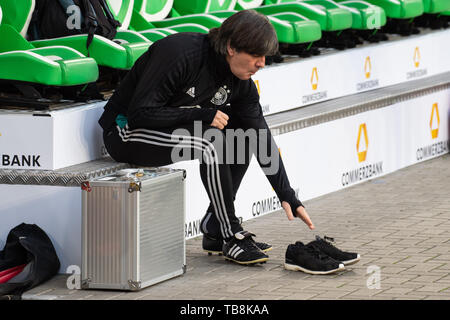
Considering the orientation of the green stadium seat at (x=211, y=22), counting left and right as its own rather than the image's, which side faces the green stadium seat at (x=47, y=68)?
right

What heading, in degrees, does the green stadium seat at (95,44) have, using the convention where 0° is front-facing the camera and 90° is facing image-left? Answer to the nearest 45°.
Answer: approximately 315°

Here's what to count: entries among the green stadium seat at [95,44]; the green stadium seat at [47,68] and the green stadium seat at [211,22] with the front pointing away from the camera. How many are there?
0

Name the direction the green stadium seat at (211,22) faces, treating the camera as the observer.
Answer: facing the viewer and to the right of the viewer

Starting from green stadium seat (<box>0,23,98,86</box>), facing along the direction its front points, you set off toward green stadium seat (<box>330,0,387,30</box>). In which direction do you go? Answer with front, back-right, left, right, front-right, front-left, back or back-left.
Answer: left

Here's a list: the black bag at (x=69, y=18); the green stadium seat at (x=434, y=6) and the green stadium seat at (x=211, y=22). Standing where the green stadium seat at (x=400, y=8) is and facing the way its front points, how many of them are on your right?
2

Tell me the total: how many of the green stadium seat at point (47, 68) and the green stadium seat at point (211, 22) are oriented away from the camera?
0

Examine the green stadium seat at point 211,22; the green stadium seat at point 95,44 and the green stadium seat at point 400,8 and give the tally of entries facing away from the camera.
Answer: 0

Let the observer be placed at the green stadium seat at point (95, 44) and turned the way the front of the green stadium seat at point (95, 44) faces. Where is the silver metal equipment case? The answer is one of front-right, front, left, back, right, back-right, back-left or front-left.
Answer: front-right

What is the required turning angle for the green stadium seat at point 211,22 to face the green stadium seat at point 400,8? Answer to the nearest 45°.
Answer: approximately 90° to its left

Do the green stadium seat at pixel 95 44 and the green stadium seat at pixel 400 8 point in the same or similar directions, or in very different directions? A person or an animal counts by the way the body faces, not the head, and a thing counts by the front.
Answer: same or similar directions

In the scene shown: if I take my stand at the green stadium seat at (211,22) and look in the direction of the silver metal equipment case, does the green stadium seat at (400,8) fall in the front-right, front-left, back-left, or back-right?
back-left

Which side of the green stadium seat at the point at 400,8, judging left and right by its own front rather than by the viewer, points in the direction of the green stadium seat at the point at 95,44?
right

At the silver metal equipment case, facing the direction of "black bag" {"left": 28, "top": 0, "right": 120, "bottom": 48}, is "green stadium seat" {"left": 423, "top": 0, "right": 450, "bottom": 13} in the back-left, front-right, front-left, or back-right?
front-right

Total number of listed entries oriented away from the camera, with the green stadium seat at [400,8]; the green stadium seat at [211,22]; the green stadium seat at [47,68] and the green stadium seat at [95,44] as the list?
0
